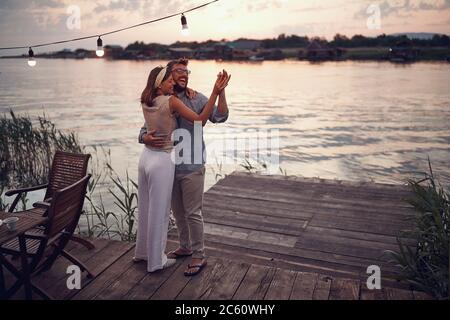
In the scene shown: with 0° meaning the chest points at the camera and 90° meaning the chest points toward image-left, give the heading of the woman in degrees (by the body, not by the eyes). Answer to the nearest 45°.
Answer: approximately 225°

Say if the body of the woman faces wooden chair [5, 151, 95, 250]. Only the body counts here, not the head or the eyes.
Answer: no

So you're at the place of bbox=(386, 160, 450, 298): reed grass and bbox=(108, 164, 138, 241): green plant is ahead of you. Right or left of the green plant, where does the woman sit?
left

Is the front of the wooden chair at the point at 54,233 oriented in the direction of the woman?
no

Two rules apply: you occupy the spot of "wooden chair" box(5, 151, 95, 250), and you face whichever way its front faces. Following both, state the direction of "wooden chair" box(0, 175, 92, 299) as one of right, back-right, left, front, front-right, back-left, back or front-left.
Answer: front-left

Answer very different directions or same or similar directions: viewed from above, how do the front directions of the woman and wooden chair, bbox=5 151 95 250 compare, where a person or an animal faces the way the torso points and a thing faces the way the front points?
very different directions

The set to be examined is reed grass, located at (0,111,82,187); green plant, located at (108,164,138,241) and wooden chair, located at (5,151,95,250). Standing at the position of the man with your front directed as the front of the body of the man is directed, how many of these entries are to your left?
0

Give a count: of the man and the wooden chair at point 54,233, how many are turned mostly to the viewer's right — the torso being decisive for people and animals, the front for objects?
0

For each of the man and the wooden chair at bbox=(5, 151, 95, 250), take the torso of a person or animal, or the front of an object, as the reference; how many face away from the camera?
0

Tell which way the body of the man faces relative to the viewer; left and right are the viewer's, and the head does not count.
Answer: facing the viewer and to the left of the viewer

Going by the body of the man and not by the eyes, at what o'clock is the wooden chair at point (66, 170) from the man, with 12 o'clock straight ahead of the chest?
The wooden chair is roughly at 3 o'clock from the man.

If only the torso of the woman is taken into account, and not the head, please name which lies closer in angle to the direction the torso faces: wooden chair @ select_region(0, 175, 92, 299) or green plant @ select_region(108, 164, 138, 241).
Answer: the green plant

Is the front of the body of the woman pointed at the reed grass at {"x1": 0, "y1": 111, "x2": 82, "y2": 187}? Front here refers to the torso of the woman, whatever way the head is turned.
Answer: no

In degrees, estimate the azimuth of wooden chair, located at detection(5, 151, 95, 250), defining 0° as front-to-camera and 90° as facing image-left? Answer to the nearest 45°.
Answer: approximately 45°

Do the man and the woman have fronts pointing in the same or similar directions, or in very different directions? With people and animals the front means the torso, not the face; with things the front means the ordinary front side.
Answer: very different directions
